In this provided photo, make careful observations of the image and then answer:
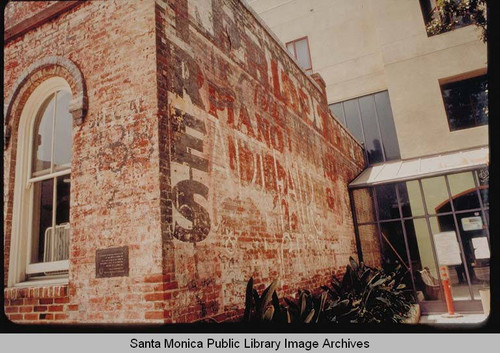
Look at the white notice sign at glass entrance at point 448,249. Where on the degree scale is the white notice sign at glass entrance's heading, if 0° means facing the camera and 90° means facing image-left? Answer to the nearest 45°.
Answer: approximately 0°
